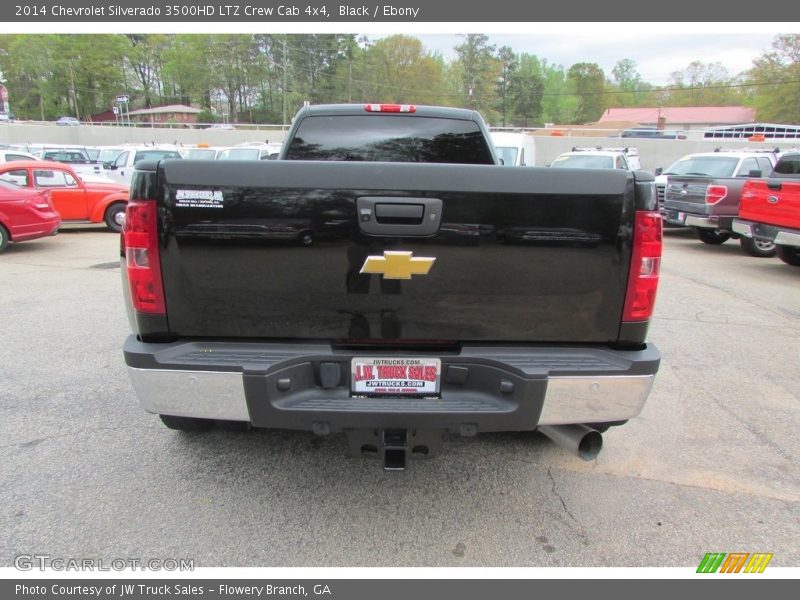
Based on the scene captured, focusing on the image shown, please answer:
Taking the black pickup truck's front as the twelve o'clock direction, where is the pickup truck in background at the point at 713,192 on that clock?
The pickup truck in background is roughly at 1 o'clock from the black pickup truck.

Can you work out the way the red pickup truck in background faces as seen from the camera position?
facing away from the viewer and to the right of the viewer

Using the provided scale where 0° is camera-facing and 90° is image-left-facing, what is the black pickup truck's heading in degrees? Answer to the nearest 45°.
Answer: approximately 180°

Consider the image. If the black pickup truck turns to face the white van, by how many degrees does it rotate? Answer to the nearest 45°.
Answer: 0° — it already faces it

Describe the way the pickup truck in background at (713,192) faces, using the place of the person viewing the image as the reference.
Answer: facing away from the viewer and to the right of the viewer

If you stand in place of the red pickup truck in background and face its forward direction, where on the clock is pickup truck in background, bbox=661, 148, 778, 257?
The pickup truck in background is roughly at 10 o'clock from the red pickup truck in background.

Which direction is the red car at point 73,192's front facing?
to the viewer's right
